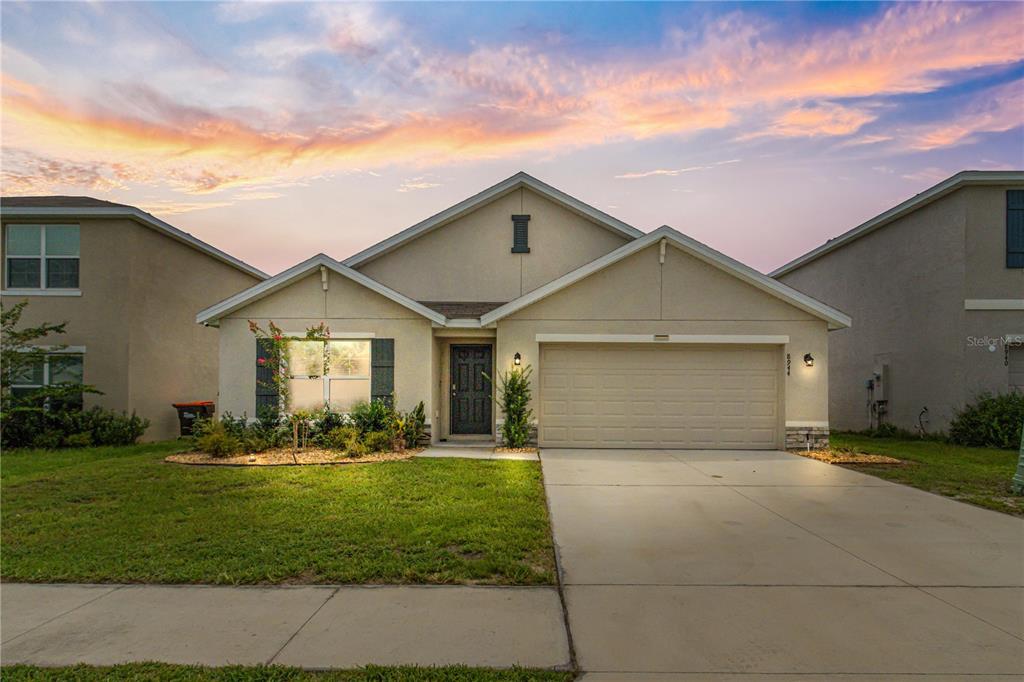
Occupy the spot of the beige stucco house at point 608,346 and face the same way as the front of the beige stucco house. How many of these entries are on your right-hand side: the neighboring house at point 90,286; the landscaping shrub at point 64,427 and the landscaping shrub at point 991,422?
2

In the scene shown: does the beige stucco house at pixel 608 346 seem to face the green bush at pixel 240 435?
no

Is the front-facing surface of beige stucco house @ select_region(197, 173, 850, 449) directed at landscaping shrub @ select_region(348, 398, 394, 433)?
no

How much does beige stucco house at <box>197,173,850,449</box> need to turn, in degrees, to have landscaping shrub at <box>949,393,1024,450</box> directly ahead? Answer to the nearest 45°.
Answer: approximately 90° to its left

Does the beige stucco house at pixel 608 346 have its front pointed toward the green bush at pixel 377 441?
no

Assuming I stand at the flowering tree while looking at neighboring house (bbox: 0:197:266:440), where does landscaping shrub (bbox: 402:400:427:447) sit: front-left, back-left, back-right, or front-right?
back-right

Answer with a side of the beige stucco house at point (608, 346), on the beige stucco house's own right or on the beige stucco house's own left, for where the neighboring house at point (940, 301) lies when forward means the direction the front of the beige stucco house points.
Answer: on the beige stucco house's own left

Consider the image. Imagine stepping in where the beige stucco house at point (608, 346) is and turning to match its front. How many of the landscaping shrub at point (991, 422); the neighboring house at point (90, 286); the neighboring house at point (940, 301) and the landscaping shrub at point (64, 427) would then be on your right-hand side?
2

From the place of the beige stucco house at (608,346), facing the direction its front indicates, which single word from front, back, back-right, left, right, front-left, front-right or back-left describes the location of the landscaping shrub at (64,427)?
right

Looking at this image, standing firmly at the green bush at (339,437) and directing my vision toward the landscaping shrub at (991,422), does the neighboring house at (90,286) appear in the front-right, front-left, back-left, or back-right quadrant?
back-left

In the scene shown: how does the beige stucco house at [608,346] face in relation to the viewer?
toward the camera
